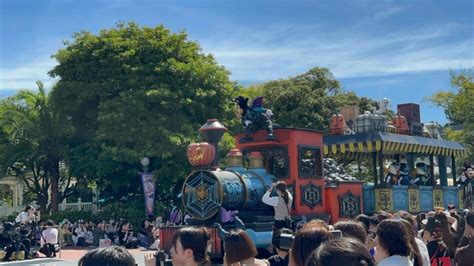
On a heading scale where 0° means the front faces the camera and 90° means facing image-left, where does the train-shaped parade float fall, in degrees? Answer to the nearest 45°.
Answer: approximately 45°

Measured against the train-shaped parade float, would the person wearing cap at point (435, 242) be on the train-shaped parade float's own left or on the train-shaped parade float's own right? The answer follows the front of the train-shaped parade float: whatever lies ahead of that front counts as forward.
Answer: on the train-shaped parade float's own left

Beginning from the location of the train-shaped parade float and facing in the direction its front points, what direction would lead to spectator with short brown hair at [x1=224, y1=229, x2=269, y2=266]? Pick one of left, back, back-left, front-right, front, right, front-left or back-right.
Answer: front-left

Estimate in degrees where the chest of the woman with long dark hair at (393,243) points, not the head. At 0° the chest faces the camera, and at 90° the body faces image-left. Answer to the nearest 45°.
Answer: approximately 135°

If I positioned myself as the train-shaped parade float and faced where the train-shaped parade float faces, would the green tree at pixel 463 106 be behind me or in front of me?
behind

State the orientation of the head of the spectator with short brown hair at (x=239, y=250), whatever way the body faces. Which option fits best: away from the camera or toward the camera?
away from the camera

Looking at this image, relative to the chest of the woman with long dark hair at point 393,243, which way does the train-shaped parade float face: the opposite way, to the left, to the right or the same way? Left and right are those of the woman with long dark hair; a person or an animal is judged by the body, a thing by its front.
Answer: to the left

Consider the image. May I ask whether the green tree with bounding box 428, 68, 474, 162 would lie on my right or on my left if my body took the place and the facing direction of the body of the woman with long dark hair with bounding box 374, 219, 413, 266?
on my right

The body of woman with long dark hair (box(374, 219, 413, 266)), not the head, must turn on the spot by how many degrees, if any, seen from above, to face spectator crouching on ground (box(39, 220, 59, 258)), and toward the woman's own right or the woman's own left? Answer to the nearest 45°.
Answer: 0° — they already face them
